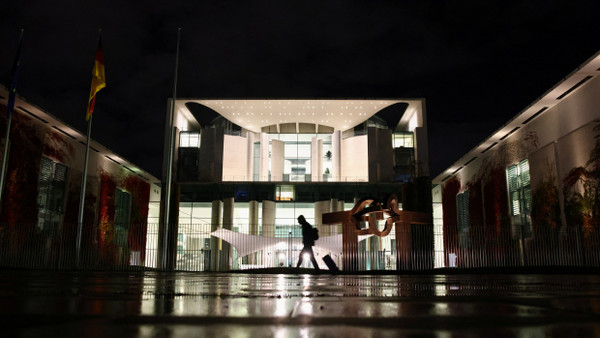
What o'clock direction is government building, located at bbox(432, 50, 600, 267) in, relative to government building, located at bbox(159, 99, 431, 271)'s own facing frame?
government building, located at bbox(432, 50, 600, 267) is roughly at 11 o'clock from government building, located at bbox(159, 99, 431, 271).

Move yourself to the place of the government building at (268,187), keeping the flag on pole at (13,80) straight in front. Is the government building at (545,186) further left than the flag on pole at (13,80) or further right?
left

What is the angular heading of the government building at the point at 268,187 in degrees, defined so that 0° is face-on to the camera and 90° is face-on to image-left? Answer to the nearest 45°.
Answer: approximately 0°

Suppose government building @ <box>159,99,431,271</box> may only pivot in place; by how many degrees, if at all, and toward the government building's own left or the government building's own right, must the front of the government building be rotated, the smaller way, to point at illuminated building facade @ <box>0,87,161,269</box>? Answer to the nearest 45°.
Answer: approximately 45° to the government building's own right

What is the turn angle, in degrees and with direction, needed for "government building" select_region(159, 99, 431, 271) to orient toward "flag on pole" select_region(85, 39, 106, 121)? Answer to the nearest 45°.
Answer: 0° — it already faces it

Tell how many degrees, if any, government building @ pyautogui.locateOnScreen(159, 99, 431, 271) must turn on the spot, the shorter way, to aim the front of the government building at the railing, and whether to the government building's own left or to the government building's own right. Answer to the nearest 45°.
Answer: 0° — it already faces it
